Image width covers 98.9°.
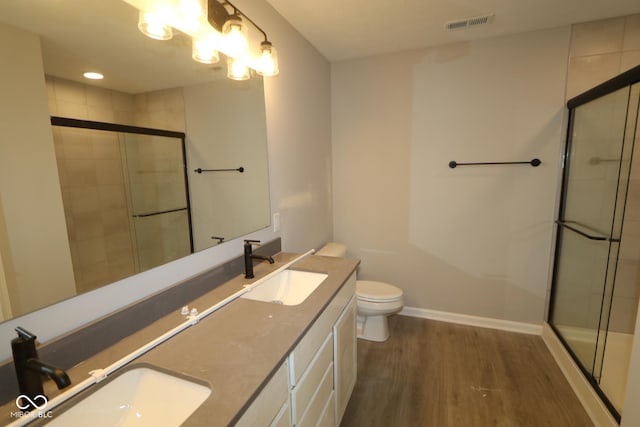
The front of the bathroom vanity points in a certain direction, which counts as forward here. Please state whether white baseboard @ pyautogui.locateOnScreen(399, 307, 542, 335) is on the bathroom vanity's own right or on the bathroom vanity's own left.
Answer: on the bathroom vanity's own left

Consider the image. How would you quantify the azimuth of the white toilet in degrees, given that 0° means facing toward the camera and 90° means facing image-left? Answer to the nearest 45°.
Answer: approximately 270°

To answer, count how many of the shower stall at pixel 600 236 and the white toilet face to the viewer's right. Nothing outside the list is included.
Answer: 1

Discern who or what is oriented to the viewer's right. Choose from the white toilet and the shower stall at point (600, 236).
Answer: the white toilet

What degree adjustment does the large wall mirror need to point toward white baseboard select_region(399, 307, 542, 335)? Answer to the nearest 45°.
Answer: approximately 45° to its left

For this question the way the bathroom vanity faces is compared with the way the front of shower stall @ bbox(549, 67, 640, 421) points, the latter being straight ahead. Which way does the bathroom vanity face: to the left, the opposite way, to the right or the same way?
the opposite way

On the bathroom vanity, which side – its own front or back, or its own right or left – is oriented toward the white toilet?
left

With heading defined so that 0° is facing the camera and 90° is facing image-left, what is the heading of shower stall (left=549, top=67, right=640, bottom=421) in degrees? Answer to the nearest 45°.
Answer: approximately 45°

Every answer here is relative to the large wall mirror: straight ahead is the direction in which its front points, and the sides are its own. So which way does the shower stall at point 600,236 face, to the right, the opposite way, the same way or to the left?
the opposite way
